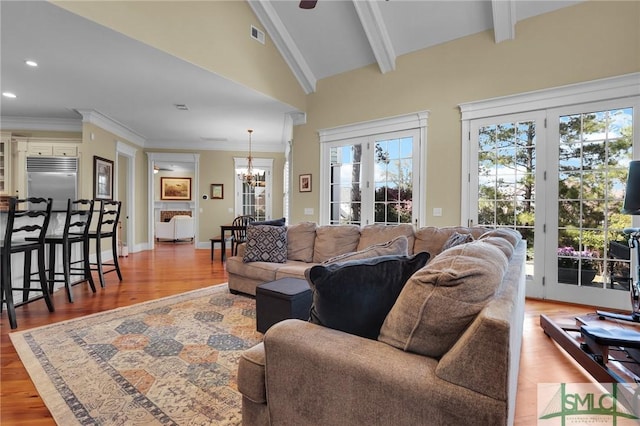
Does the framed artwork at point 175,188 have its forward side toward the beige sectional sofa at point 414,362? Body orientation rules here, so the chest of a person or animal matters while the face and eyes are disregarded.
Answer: yes

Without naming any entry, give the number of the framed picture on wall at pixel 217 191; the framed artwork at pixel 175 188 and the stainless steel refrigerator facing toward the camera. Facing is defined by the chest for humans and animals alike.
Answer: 3

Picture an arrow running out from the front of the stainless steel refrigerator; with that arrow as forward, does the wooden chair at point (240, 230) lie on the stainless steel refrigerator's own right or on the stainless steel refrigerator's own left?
on the stainless steel refrigerator's own left

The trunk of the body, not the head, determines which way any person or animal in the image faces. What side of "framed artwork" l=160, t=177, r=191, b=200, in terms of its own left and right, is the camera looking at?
front

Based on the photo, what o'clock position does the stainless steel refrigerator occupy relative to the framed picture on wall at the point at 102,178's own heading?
The stainless steel refrigerator is roughly at 5 o'clock from the framed picture on wall.

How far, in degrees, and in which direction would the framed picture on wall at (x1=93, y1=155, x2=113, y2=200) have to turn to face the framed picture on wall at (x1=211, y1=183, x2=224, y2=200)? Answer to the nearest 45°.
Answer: approximately 45° to its left

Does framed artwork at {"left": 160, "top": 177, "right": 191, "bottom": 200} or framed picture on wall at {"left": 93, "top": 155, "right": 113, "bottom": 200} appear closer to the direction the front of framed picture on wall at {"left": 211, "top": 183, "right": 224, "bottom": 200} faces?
the framed picture on wall

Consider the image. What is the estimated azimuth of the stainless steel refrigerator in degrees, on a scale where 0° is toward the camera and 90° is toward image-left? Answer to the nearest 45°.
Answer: approximately 0°

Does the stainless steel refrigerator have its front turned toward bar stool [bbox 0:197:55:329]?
yes

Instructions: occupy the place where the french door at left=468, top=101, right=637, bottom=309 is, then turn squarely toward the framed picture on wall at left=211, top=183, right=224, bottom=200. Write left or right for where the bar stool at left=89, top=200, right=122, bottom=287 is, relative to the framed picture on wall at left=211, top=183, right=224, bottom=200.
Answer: left

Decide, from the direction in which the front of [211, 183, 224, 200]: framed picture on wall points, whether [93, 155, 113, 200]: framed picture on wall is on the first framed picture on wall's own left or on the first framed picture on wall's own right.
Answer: on the first framed picture on wall's own right

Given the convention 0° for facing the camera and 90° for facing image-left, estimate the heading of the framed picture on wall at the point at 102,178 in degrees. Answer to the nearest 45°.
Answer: approximately 315°

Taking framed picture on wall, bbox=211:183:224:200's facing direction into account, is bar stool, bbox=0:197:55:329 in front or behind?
in front

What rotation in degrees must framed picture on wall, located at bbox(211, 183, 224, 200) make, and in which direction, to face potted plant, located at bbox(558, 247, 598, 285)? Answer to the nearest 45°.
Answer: approximately 45° to its left

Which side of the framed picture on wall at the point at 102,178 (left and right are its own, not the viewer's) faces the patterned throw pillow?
front

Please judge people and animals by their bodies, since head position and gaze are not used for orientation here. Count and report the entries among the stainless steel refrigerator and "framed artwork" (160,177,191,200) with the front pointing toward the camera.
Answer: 2
